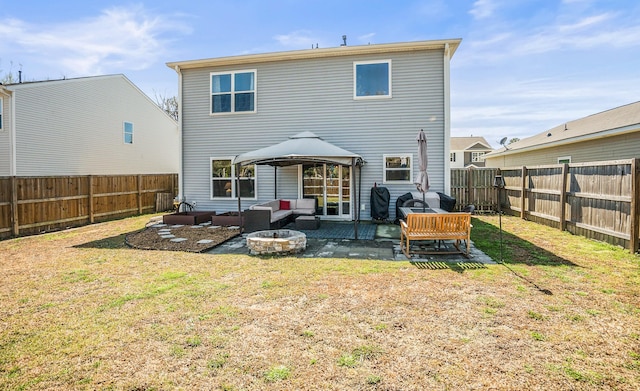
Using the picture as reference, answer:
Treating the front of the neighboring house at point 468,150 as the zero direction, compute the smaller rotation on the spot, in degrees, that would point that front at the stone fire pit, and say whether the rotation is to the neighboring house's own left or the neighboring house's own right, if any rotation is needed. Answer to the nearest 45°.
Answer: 0° — it already faces it

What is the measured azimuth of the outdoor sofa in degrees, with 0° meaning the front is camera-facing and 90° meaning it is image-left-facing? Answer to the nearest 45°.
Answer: approximately 315°

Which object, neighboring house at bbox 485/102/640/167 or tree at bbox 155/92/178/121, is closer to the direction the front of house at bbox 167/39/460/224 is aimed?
the tree

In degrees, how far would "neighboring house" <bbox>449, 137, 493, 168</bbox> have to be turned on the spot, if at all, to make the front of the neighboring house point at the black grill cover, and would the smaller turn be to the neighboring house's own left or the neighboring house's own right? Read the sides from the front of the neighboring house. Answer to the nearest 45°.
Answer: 0° — it already faces it
